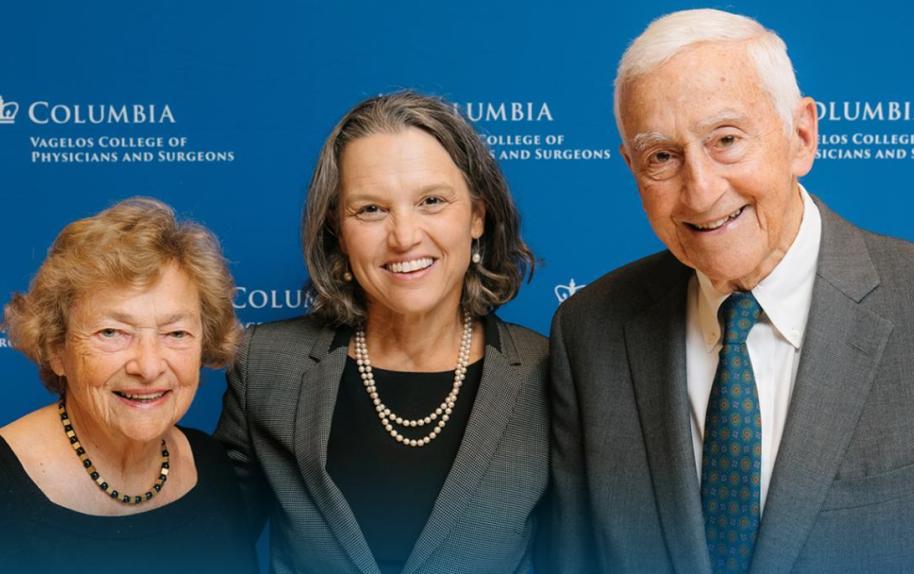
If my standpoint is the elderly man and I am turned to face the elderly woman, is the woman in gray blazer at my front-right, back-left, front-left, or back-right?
front-right

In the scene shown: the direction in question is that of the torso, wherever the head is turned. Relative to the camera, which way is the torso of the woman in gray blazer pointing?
toward the camera

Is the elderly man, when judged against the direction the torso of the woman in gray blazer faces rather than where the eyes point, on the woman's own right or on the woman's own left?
on the woman's own left
